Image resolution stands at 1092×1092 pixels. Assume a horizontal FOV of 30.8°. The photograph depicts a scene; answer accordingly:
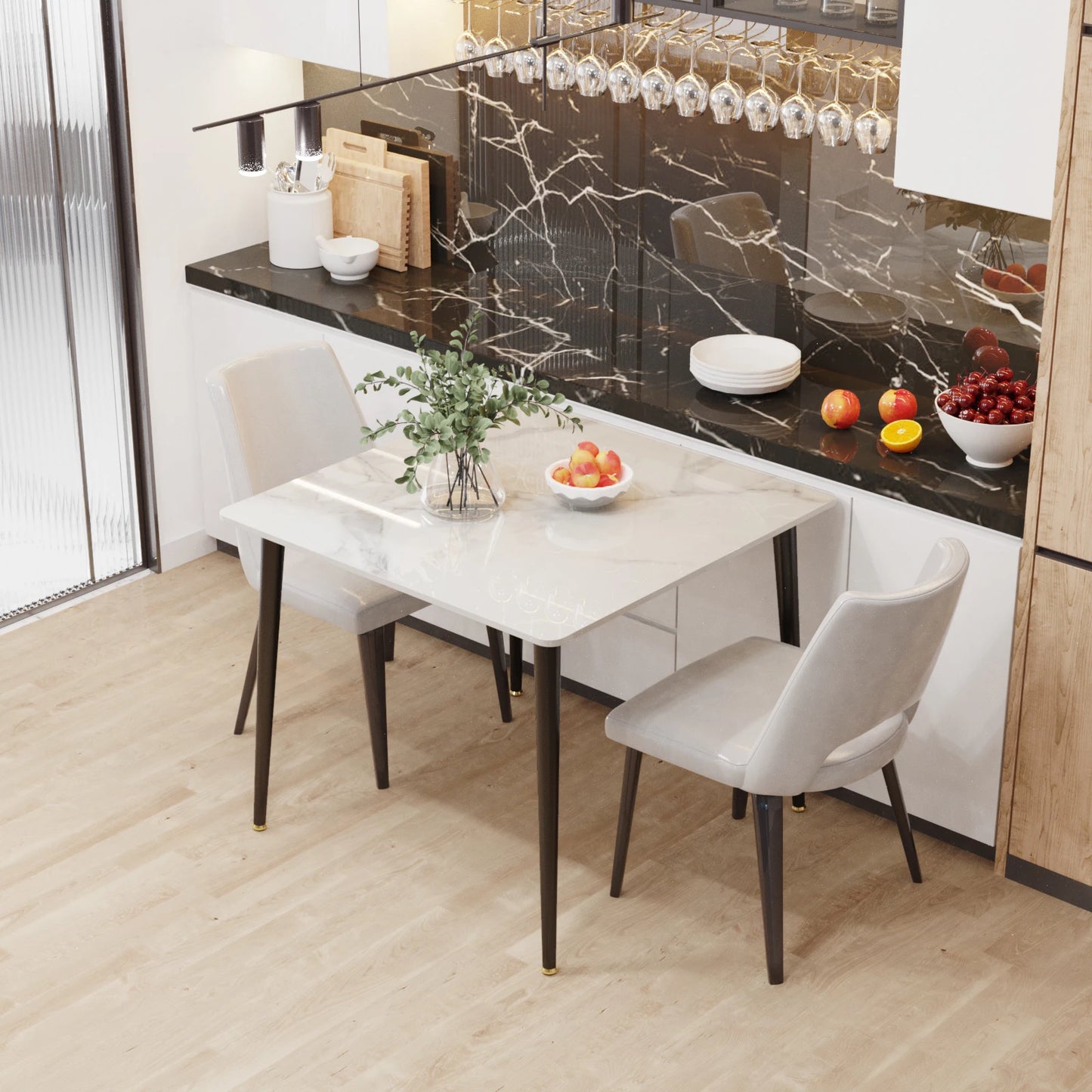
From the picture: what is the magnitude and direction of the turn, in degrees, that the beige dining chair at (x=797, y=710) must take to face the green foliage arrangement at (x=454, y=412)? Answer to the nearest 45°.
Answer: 0° — it already faces it

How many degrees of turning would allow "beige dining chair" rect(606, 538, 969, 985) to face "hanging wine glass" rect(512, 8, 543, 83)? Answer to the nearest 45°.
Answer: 0° — it already faces it

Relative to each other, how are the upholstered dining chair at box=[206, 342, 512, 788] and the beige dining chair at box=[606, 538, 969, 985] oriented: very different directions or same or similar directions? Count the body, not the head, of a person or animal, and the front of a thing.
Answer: very different directions

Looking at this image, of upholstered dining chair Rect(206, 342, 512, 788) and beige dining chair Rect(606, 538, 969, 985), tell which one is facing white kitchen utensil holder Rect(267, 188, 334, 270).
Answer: the beige dining chair

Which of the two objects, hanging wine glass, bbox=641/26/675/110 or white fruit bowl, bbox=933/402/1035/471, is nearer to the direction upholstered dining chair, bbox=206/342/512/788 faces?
the white fruit bowl

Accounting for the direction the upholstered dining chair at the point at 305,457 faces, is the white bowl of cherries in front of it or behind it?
in front

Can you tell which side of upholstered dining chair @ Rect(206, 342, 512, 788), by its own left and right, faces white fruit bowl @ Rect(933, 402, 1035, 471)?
front

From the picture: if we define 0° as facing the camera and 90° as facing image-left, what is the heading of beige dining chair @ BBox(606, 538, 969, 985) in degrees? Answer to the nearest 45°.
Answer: approximately 135°

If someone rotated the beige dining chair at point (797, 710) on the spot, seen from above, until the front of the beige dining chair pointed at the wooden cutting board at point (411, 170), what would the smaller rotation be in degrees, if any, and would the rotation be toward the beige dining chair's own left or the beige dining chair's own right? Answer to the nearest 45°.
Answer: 0° — it already faces it

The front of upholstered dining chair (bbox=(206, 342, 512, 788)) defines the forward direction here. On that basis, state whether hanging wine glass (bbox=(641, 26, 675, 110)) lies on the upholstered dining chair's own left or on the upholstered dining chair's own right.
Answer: on the upholstered dining chair's own left

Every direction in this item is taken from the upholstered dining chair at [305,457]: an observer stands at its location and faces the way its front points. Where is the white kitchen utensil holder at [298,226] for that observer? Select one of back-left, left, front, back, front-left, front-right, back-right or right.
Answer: back-left

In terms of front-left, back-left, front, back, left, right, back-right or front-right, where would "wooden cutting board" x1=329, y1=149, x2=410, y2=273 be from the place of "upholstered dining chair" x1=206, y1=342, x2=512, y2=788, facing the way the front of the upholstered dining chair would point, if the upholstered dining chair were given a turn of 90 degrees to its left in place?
front-left

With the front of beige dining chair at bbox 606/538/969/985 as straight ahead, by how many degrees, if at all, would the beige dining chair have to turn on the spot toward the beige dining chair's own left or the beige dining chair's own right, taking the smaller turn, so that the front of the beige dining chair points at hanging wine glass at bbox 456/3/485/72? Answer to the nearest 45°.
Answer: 0° — it already faces it

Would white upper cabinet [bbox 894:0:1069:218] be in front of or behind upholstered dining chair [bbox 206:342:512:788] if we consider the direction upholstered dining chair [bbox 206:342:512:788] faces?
in front

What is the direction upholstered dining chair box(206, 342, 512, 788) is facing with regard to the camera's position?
facing the viewer and to the right of the viewer
